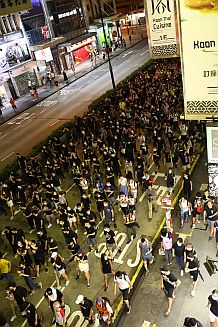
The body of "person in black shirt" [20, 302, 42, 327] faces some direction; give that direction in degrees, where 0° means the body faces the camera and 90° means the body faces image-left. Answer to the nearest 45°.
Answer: approximately 45°

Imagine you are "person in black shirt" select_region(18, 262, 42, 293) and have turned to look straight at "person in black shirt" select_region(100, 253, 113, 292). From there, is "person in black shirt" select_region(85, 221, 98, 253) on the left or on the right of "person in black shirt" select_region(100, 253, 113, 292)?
left

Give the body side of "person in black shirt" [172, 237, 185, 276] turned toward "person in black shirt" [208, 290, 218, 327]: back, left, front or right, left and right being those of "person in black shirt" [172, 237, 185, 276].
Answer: front

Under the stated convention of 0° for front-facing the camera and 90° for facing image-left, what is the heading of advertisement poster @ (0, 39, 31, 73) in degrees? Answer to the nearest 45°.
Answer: approximately 315°

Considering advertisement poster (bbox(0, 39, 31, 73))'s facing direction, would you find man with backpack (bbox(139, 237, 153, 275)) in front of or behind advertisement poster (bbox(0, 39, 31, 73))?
in front

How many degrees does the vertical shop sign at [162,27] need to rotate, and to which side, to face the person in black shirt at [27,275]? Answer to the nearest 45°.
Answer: approximately 45° to its right

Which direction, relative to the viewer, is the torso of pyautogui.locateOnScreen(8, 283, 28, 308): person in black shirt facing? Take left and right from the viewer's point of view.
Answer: facing the viewer and to the left of the viewer

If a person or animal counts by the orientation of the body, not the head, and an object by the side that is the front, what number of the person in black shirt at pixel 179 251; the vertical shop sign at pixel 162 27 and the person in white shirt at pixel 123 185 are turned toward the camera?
3

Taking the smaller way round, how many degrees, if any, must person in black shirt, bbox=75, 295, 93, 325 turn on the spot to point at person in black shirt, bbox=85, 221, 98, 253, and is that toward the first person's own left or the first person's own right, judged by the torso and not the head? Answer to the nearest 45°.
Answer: approximately 135° to the first person's own right

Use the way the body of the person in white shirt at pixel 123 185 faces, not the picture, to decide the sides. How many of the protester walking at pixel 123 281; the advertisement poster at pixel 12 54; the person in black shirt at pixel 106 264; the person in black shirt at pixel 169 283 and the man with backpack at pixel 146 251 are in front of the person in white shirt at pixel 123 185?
4
